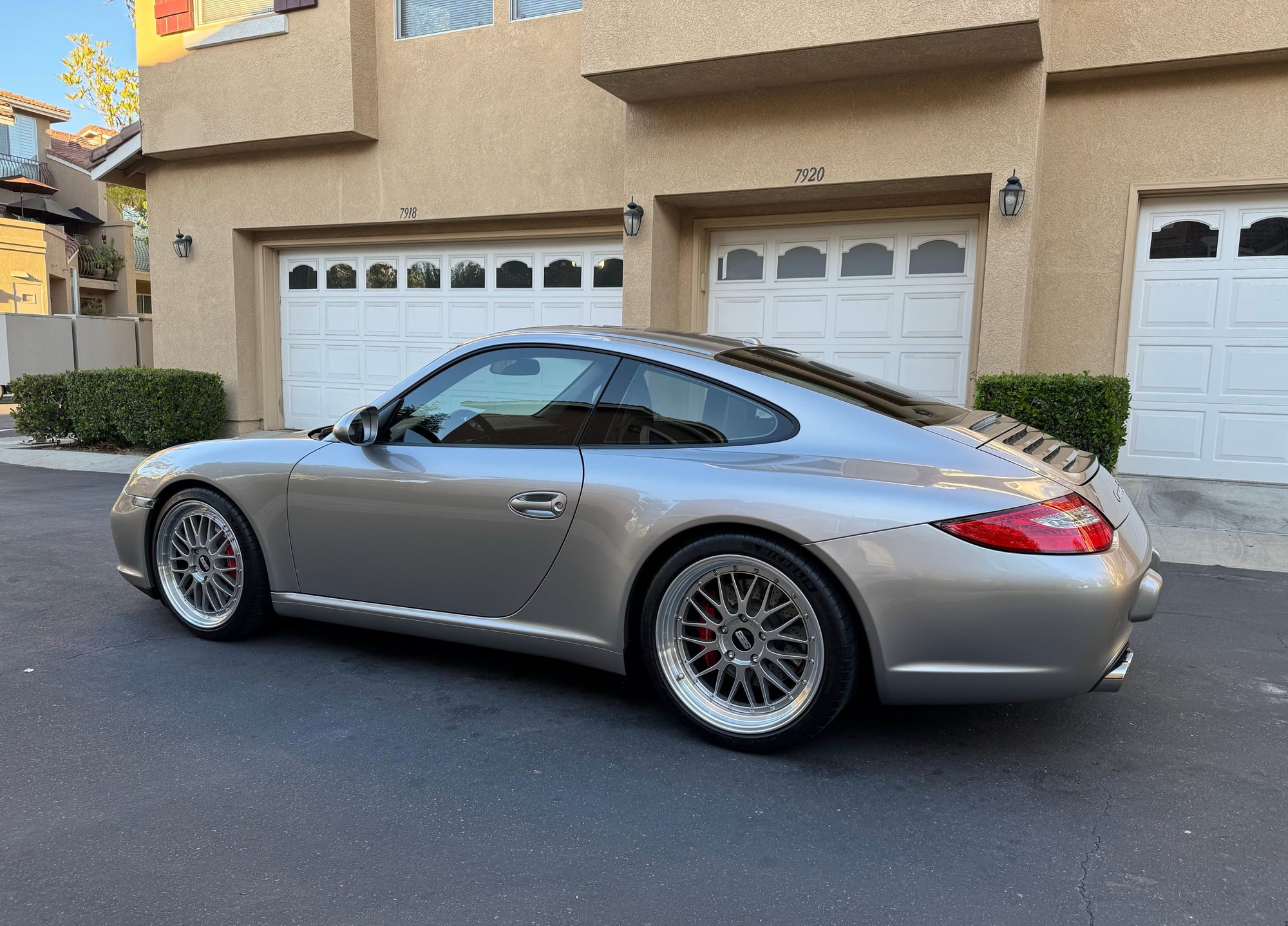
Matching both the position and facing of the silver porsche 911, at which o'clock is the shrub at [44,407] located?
The shrub is roughly at 12 o'clock from the silver porsche 911.

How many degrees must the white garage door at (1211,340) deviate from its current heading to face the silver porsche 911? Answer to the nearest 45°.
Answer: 0° — it already faces it

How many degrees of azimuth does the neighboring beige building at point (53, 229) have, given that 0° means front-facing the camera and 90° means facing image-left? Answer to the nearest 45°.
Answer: approximately 315°

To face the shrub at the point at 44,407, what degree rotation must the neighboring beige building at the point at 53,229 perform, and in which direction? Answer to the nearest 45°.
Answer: approximately 45° to its right

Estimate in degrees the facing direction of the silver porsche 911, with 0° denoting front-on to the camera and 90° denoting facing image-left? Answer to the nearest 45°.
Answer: approximately 135°

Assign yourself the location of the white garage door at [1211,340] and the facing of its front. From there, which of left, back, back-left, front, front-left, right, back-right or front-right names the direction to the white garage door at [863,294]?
right

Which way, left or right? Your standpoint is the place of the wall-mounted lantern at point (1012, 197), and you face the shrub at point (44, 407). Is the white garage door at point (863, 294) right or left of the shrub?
right

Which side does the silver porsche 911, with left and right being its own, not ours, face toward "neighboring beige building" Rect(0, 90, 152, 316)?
front

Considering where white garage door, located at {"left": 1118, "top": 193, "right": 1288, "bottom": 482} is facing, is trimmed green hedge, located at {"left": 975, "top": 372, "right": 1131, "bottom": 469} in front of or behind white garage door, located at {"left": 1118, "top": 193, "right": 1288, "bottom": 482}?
in front

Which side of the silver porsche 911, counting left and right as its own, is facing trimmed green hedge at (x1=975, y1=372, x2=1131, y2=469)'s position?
right

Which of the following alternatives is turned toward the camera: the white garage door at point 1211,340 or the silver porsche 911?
the white garage door

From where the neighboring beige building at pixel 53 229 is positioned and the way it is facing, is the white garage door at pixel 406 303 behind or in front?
in front

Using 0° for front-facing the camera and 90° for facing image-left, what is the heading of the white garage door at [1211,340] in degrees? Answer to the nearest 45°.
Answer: approximately 0°

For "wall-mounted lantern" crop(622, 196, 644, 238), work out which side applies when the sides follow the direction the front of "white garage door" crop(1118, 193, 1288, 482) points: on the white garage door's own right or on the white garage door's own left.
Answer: on the white garage door's own right

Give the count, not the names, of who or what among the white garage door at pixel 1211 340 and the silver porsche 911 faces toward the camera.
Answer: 1

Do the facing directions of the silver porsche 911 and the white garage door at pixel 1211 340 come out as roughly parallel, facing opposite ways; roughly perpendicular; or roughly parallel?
roughly perpendicular
